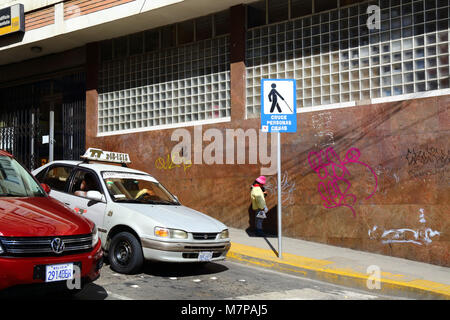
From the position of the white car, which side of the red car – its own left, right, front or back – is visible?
left

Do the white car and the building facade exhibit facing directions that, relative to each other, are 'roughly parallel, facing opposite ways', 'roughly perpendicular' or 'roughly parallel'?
roughly perpendicular

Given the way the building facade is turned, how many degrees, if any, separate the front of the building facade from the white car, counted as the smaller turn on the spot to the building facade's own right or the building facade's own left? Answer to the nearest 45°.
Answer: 0° — it already faces it

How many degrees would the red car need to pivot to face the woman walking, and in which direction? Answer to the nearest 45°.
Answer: approximately 90° to its left

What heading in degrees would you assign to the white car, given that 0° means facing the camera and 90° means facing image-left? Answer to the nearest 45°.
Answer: approximately 315°

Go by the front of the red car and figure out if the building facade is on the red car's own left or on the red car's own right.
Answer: on the red car's own left

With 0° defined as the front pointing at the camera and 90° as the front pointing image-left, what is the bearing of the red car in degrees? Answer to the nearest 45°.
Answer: approximately 315°

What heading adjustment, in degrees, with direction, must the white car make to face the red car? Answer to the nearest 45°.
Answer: approximately 45° to its right
